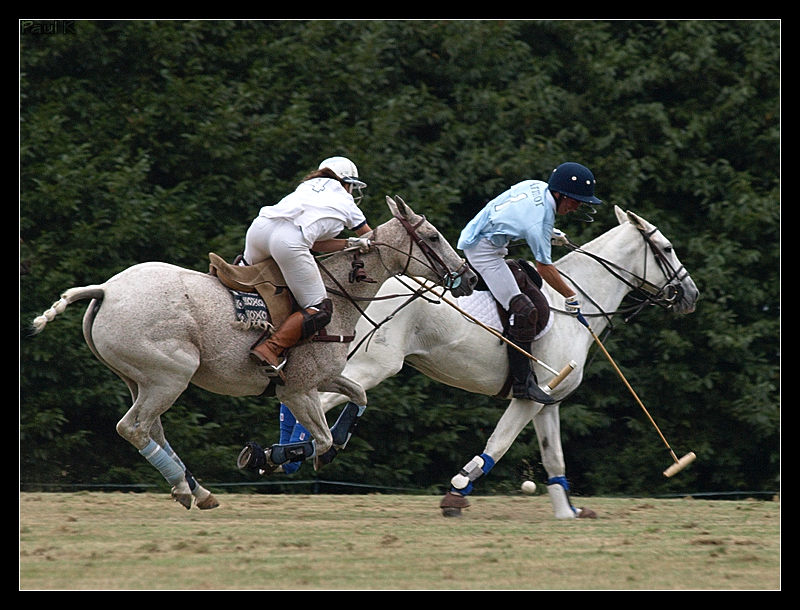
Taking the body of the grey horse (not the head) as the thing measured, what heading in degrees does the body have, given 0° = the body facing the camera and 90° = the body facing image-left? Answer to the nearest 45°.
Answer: approximately 270°

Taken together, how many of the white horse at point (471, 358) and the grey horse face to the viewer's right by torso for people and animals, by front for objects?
2

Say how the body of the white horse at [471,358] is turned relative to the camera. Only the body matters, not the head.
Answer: to the viewer's right

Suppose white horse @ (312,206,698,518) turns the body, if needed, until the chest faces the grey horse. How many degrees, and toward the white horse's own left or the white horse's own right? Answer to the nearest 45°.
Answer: approximately 135° to the white horse's own right

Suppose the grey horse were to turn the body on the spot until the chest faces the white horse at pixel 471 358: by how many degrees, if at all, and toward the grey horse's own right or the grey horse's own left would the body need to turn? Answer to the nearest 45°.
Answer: approximately 45° to the grey horse's own left
